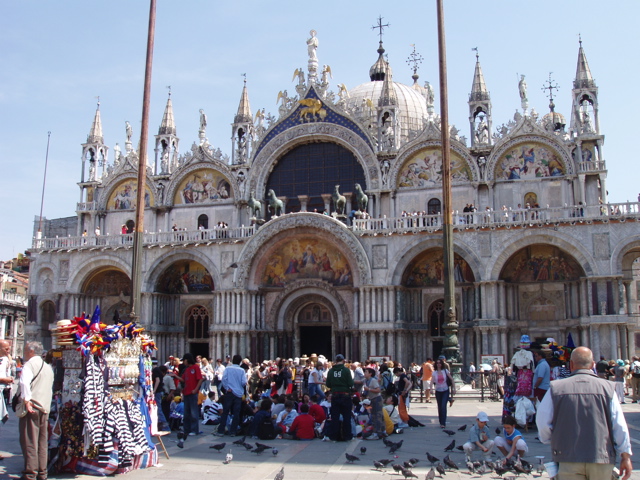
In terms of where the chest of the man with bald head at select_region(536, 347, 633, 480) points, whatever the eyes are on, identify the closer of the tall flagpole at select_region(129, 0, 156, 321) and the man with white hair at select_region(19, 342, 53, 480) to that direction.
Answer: the tall flagpole

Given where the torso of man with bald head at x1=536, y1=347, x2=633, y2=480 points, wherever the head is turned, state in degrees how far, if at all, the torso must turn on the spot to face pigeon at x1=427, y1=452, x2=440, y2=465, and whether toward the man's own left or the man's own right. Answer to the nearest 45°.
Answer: approximately 45° to the man's own left

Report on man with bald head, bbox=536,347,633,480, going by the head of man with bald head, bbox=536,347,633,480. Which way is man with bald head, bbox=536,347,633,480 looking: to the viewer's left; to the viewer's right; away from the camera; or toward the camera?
away from the camera

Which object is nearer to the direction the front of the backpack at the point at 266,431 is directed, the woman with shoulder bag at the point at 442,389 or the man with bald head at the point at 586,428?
the man with bald head

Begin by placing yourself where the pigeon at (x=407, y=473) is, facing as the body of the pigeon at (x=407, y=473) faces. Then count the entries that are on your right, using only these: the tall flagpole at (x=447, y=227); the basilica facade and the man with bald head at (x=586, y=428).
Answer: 2

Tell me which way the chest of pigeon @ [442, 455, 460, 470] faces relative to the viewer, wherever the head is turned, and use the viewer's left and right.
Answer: facing to the left of the viewer
